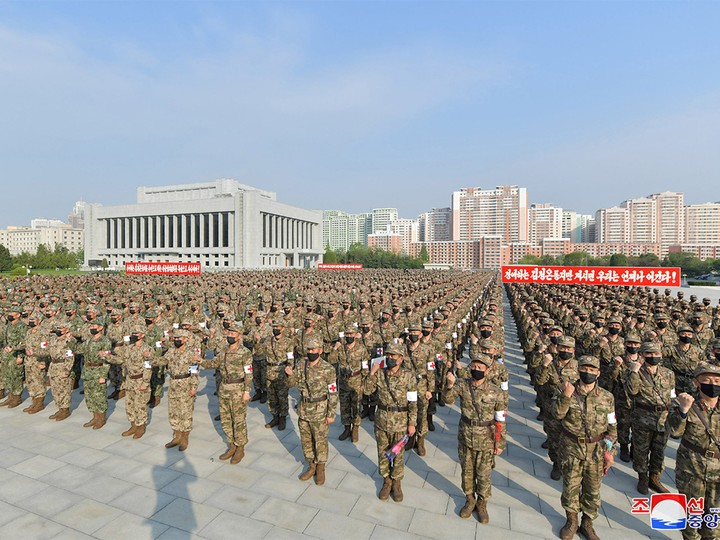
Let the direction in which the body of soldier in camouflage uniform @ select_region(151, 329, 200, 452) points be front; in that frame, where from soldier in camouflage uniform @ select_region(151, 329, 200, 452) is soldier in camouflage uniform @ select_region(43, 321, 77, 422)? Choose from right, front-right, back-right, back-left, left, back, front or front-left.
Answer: right

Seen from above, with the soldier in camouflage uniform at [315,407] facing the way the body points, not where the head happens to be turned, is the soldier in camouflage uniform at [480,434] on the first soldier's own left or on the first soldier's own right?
on the first soldier's own left

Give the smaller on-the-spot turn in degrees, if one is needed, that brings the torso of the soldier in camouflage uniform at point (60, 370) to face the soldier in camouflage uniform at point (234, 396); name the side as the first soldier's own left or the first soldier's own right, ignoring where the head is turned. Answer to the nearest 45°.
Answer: approximately 90° to the first soldier's own left

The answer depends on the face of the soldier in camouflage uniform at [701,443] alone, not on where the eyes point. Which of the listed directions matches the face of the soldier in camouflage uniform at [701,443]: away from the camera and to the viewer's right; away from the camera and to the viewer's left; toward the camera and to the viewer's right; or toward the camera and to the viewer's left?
toward the camera and to the viewer's left

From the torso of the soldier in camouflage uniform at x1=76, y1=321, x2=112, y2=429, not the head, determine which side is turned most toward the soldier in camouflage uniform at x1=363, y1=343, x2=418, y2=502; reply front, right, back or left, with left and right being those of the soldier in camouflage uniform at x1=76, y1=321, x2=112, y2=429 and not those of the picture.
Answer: left

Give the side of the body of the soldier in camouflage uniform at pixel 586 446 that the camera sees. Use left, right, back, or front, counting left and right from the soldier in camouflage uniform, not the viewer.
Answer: front

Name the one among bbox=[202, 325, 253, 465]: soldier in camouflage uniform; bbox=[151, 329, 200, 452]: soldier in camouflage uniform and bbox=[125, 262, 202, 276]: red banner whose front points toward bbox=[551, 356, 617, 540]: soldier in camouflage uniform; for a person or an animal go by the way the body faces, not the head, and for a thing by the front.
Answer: the red banner

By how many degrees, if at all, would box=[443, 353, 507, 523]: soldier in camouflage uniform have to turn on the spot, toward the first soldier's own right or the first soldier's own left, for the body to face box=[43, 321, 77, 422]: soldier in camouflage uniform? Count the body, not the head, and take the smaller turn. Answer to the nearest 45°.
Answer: approximately 90° to the first soldier's own right

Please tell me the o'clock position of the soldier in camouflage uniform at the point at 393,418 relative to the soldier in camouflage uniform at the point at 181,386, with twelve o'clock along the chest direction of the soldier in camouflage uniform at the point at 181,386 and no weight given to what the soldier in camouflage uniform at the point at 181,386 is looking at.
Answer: the soldier in camouflage uniform at the point at 393,418 is roughly at 9 o'clock from the soldier in camouflage uniform at the point at 181,386.

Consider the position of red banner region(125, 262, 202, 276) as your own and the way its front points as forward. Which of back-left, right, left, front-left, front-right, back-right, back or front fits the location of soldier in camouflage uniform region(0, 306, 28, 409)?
front

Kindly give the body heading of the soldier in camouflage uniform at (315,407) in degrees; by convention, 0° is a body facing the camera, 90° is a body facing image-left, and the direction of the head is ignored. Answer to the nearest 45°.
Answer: approximately 45°

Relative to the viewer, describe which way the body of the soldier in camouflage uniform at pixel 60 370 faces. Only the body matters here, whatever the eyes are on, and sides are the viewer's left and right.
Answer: facing the viewer and to the left of the viewer

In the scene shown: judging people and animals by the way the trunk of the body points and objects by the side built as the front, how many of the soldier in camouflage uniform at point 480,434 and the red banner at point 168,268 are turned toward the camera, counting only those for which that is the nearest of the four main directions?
2

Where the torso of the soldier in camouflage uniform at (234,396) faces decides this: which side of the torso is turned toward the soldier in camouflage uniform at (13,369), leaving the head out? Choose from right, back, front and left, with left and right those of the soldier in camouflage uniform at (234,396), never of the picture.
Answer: right

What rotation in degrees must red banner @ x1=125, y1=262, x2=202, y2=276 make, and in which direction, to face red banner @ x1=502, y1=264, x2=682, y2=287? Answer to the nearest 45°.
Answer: approximately 45° to its left

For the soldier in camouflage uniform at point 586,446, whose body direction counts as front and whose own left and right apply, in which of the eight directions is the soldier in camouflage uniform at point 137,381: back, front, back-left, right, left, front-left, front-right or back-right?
right
